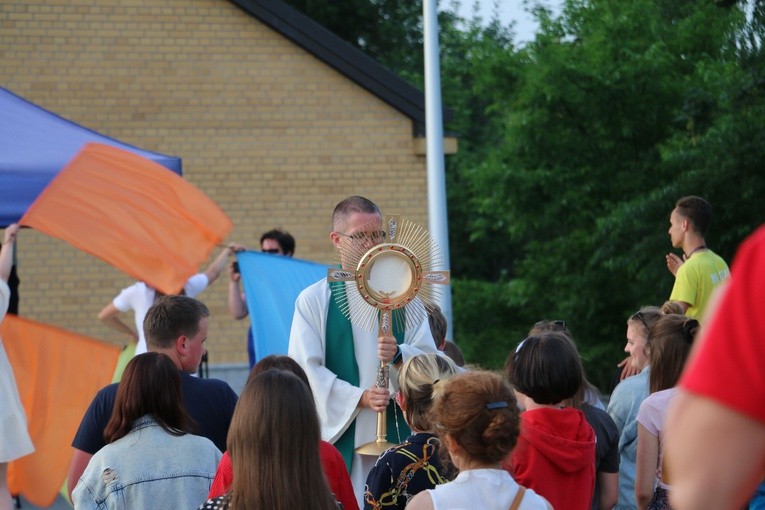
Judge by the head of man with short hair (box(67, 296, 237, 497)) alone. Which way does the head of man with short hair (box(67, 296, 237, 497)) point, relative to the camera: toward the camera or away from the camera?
away from the camera

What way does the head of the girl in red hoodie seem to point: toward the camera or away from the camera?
away from the camera

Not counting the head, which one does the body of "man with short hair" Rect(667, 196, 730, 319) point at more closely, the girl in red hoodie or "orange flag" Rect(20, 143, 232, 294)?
the orange flag

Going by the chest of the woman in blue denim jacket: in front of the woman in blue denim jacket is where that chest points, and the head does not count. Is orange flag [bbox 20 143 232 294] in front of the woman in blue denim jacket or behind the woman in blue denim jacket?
in front

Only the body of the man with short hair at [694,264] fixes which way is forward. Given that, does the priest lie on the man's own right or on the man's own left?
on the man's own left

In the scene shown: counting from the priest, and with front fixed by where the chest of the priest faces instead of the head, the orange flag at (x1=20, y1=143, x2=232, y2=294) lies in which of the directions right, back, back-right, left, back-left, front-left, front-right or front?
back

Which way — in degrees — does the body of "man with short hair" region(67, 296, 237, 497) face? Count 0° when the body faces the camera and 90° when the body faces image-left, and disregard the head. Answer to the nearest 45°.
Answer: approximately 225°

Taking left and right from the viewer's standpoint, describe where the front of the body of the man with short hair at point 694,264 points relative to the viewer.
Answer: facing away from the viewer and to the left of the viewer

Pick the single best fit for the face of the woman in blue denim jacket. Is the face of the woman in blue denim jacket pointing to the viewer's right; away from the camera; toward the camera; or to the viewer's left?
away from the camera

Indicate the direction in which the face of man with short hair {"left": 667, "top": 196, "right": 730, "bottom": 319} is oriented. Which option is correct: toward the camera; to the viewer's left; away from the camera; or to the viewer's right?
to the viewer's left

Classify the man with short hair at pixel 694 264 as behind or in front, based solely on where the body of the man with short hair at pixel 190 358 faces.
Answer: in front

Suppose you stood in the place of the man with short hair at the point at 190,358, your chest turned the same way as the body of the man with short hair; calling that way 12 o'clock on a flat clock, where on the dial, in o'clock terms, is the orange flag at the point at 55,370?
The orange flag is roughly at 10 o'clock from the man with short hair.

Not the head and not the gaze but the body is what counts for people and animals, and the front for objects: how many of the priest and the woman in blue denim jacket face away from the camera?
1

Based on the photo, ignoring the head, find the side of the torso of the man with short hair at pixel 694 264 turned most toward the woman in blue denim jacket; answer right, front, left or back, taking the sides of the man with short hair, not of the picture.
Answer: left

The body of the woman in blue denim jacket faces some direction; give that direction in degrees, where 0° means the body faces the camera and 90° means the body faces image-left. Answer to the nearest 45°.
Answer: approximately 180°

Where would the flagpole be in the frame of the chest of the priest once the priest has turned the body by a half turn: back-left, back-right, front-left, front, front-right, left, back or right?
front-right

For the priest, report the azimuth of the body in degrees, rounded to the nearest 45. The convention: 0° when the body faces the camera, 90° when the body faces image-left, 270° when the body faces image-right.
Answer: approximately 315°

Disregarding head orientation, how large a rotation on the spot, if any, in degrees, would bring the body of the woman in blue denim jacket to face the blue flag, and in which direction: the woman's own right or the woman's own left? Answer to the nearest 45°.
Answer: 0° — they already face it
